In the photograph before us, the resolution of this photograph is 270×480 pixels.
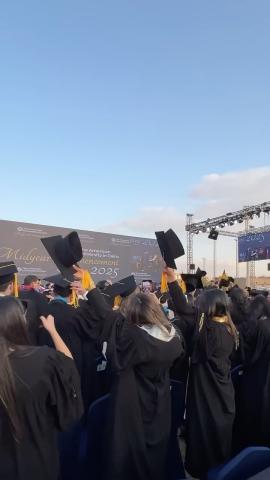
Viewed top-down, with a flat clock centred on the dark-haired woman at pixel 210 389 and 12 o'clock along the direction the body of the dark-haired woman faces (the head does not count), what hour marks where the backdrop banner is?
The backdrop banner is roughly at 10 o'clock from the dark-haired woman.

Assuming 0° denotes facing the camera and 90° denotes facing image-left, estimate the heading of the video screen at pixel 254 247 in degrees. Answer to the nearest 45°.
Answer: approximately 0°

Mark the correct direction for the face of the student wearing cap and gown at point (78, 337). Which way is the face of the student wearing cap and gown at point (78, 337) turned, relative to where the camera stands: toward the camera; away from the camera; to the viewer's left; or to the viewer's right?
away from the camera

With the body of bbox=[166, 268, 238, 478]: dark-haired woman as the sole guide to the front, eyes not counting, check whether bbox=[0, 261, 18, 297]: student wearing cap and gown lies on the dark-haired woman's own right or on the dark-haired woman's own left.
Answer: on the dark-haired woman's own left

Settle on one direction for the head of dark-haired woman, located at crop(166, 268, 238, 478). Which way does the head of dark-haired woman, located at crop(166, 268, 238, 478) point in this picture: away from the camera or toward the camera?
away from the camera

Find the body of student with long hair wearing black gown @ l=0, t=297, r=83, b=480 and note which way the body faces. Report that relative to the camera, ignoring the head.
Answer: away from the camera

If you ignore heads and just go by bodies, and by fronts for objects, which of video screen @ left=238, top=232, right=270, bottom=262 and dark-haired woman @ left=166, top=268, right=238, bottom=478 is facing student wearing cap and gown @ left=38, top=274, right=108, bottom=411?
the video screen

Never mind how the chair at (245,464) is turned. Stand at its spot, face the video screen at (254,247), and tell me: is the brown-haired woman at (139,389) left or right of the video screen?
left

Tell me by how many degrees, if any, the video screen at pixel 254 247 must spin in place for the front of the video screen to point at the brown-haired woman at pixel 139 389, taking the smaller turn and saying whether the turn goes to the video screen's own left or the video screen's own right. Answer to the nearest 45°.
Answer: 0° — it already faces them

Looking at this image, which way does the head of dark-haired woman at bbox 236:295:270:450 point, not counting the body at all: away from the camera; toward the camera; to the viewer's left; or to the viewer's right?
away from the camera

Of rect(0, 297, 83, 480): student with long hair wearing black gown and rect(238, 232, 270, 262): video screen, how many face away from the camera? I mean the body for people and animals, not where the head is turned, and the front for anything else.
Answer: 1

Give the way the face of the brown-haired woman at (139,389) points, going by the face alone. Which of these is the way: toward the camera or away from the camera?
away from the camera

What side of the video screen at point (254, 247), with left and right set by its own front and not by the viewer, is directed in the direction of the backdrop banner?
right

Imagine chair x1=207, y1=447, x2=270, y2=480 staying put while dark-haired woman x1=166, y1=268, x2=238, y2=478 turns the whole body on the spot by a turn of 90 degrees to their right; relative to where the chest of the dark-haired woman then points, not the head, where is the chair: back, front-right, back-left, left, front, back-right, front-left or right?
front-right
